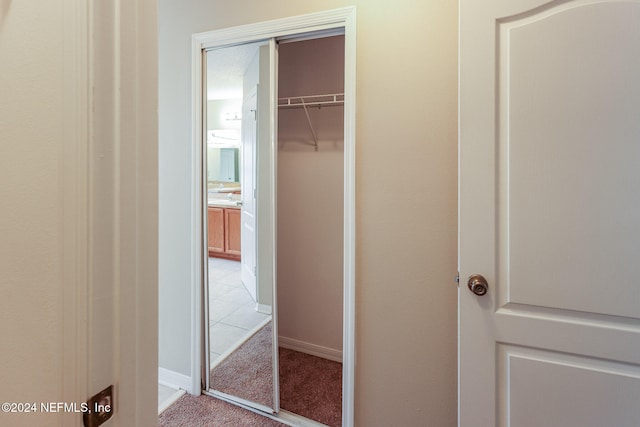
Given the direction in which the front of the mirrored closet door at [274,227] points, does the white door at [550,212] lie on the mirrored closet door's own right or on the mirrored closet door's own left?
on the mirrored closet door's own left

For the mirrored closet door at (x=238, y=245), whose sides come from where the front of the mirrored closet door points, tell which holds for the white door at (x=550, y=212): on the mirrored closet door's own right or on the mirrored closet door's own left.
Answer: on the mirrored closet door's own left

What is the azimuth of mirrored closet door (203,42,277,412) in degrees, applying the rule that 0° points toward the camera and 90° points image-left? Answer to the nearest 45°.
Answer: approximately 45°
